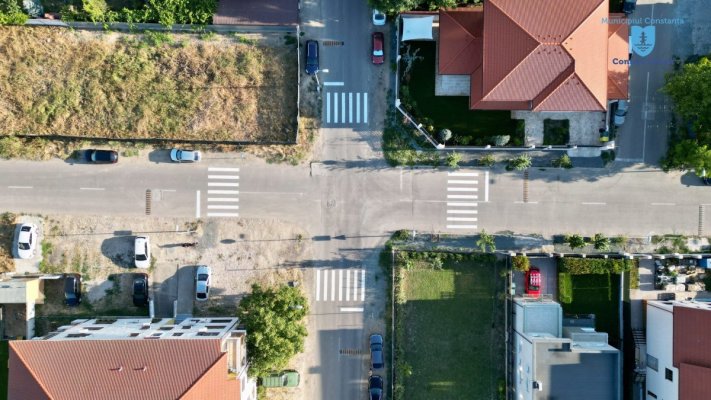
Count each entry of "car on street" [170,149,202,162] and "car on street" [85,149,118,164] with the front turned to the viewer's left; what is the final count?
2

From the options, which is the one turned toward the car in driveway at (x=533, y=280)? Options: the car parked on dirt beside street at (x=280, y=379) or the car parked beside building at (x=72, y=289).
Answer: the car parked on dirt beside street at (x=280, y=379)

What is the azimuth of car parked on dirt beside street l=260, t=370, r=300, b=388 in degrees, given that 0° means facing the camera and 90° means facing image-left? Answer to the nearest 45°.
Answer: approximately 270°

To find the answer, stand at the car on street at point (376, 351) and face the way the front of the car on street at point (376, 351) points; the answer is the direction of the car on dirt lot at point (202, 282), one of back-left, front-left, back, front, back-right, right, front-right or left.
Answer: left

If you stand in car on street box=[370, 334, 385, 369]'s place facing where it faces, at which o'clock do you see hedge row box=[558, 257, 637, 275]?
The hedge row is roughly at 3 o'clock from the car on street.

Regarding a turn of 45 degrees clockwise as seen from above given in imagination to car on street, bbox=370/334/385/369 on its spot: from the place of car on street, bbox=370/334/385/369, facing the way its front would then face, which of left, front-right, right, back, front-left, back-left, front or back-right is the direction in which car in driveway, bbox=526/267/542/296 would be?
front-right

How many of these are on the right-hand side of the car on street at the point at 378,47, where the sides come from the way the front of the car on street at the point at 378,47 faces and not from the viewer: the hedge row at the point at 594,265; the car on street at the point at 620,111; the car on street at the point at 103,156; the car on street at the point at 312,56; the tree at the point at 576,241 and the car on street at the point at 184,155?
3

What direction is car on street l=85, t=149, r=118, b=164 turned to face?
to the viewer's left
